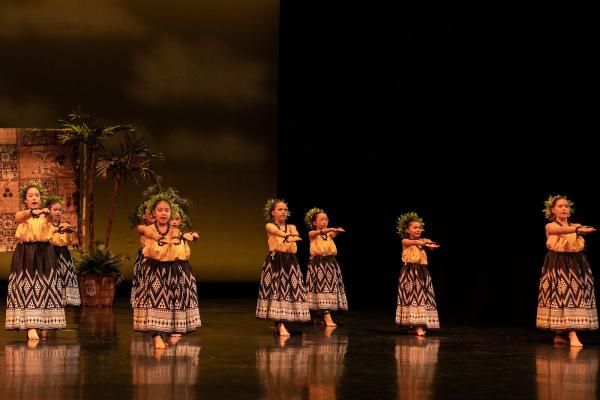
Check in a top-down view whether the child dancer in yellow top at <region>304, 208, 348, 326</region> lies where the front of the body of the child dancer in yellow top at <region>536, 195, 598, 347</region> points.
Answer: no

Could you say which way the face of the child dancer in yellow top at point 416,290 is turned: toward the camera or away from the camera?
toward the camera

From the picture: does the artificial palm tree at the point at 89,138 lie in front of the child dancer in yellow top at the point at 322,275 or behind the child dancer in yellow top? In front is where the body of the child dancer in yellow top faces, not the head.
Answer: behind

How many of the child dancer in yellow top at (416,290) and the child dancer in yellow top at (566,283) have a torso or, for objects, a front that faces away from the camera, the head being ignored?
0

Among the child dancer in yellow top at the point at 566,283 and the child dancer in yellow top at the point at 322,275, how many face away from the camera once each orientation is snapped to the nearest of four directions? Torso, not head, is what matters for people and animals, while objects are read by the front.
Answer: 0

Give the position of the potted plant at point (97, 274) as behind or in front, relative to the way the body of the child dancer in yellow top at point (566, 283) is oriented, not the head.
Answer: behind

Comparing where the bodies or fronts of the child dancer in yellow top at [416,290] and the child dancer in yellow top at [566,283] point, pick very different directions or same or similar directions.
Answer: same or similar directions

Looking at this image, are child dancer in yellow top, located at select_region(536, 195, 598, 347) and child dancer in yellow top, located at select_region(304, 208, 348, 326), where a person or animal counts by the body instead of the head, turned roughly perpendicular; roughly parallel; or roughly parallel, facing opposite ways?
roughly parallel

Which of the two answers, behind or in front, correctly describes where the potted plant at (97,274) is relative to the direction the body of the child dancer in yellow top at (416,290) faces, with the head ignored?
behind

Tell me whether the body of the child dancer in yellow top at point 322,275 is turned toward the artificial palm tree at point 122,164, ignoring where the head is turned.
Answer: no

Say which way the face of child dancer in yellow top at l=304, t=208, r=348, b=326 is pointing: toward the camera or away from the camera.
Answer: toward the camera

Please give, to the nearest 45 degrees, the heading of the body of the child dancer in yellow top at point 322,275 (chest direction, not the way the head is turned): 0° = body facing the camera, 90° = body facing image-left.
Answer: approximately 315°
